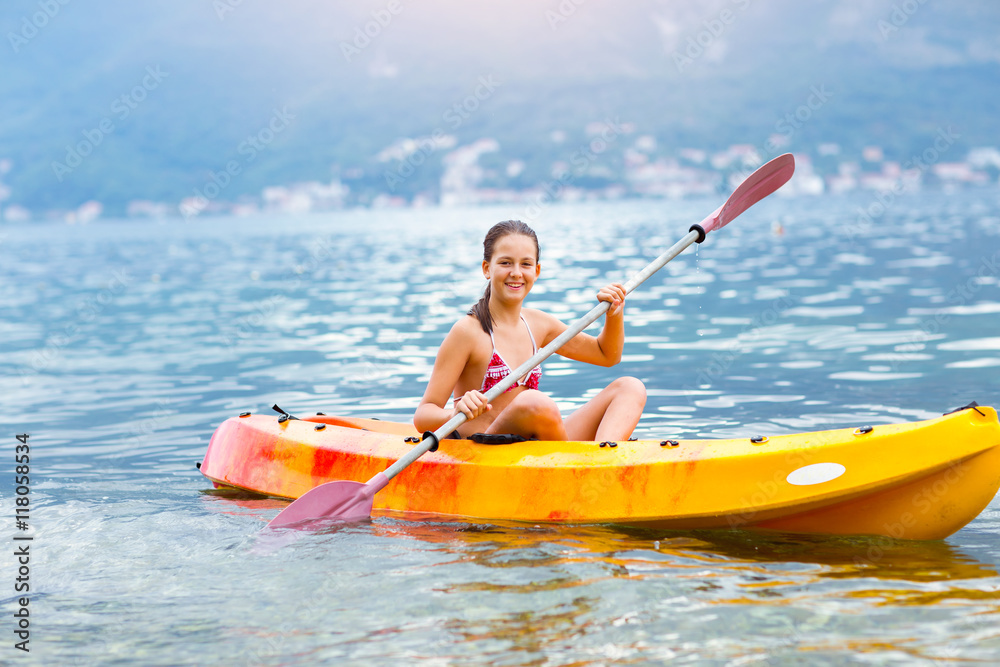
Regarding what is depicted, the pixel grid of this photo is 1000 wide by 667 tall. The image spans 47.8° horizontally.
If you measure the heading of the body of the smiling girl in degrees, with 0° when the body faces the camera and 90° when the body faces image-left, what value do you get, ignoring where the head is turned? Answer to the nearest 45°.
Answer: approximately 315°
